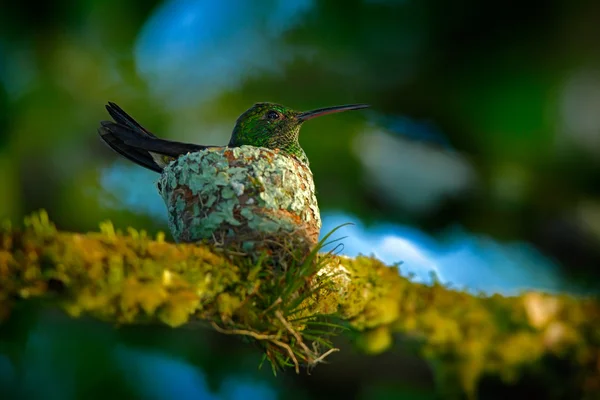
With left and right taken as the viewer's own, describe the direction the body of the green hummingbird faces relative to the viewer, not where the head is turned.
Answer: facing to the right of the viewer
